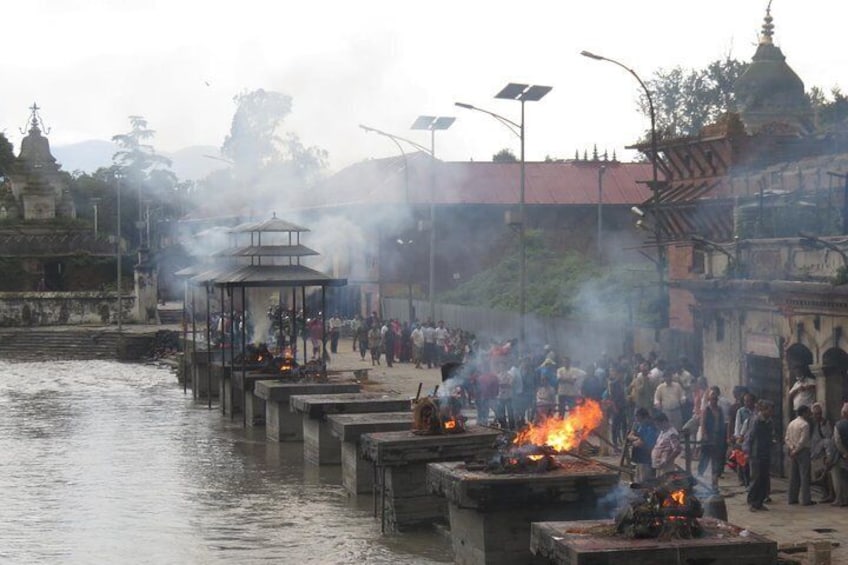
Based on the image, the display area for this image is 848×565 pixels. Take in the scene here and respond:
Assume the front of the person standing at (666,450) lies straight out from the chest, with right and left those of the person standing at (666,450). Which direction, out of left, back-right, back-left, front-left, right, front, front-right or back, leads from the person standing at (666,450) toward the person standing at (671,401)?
back-right

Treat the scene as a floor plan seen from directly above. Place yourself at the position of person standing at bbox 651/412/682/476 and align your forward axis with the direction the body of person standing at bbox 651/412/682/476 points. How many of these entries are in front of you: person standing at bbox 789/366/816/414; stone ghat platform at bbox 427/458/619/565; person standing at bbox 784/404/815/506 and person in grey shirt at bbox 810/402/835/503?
1

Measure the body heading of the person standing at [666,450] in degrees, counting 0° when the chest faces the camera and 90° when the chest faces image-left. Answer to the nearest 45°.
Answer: approximately 45°

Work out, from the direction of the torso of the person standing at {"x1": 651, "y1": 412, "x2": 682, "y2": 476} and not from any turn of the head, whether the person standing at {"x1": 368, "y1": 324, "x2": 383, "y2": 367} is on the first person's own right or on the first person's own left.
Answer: on the first person's own right

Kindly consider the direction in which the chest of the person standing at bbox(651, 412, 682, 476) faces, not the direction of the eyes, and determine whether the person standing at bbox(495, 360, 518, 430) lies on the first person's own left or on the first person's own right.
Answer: on the first person's own right

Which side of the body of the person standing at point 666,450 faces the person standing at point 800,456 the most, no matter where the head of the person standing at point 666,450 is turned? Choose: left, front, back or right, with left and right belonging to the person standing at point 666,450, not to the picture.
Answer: back

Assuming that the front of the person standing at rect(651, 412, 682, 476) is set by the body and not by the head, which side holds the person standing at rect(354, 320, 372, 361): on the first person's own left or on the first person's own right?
on the first person's own right

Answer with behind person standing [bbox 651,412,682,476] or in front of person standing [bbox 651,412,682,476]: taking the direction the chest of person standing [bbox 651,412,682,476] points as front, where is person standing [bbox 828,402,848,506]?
behind

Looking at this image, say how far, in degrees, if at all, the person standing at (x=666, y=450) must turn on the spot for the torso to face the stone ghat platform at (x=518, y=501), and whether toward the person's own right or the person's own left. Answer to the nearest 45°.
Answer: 0° — they already face it

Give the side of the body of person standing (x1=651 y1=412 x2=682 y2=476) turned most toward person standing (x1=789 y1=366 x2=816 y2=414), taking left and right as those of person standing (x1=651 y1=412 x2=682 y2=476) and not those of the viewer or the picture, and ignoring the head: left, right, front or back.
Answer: back
